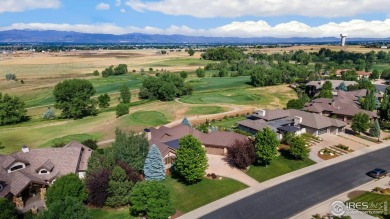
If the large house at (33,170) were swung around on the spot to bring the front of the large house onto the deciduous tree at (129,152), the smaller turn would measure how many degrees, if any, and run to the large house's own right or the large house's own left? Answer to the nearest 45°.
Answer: approximately 45° to the large house's own left

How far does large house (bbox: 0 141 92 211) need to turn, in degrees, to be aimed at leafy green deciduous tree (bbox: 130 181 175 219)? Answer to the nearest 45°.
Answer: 0° — it already faces it

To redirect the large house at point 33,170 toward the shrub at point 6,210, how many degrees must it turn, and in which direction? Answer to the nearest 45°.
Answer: approximately 45° to its right

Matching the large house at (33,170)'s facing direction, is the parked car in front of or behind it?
in front

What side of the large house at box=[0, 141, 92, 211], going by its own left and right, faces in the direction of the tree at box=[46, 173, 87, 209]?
front

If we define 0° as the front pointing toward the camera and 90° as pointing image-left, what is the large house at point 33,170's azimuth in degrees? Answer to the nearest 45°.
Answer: approximately 315°
